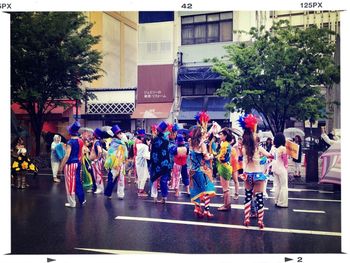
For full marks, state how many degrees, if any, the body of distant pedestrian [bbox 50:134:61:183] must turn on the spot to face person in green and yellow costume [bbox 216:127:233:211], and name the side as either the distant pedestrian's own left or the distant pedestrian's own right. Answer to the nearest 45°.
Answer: approximately 45° to the distant pedestrian's own right

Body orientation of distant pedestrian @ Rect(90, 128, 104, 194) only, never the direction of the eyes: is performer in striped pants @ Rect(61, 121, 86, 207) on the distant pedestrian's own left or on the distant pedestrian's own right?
on the distant pedestrian's own left

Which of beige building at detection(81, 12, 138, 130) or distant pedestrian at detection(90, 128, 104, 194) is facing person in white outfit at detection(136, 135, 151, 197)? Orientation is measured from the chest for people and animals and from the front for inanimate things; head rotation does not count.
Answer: the beige building
